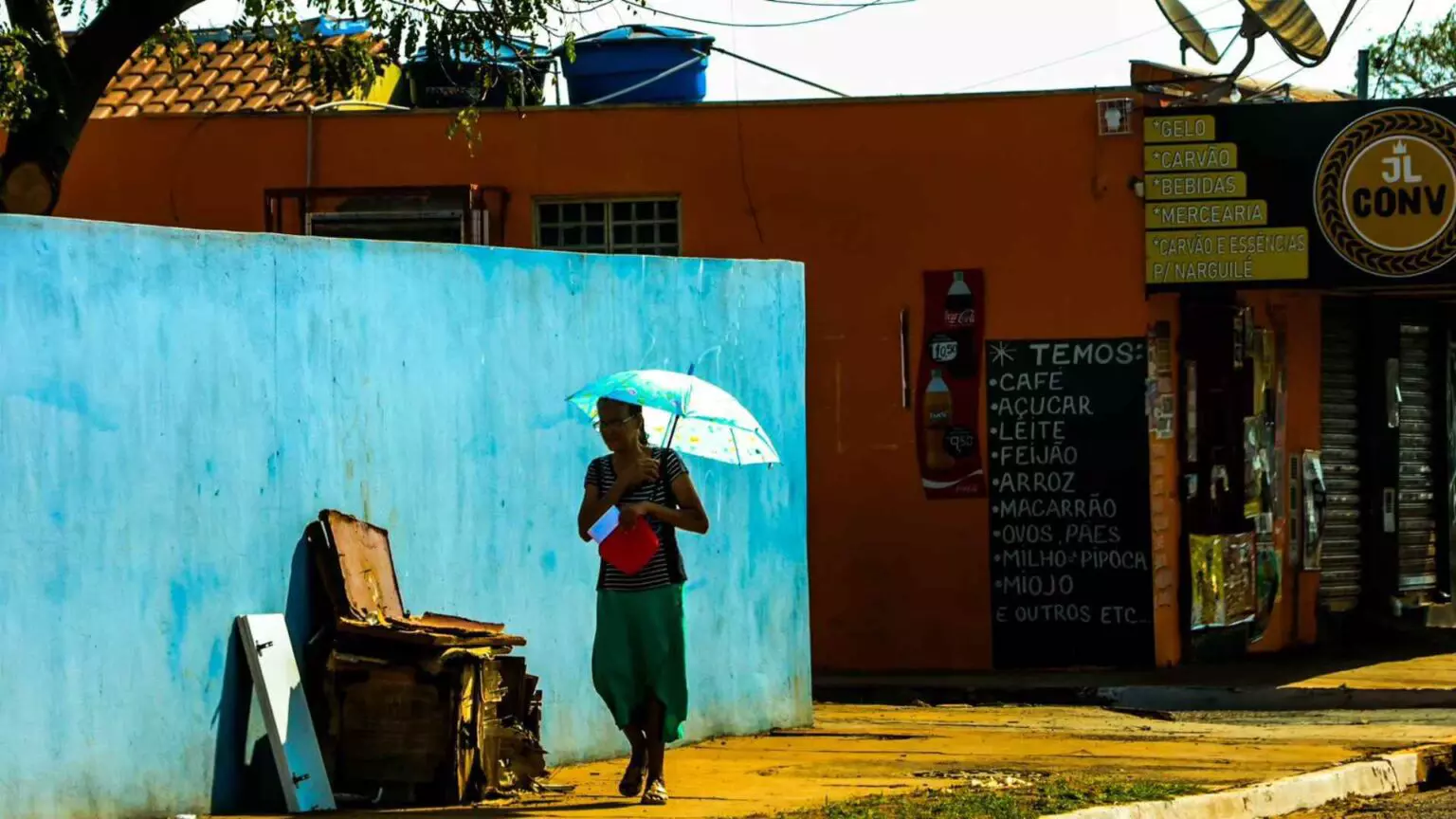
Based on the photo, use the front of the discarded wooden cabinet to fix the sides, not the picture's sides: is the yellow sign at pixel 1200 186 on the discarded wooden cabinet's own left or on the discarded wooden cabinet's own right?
on the discarded wooden cabinet's own left

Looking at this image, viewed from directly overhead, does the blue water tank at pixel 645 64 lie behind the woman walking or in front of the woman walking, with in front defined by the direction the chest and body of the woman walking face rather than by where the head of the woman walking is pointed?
behind

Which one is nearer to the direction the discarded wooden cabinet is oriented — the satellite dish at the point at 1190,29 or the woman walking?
the woman walking

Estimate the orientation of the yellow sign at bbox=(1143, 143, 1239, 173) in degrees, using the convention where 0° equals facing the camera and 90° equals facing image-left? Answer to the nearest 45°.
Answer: approximately 0°

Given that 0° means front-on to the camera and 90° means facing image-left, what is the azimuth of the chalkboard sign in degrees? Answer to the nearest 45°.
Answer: approximately 0°
